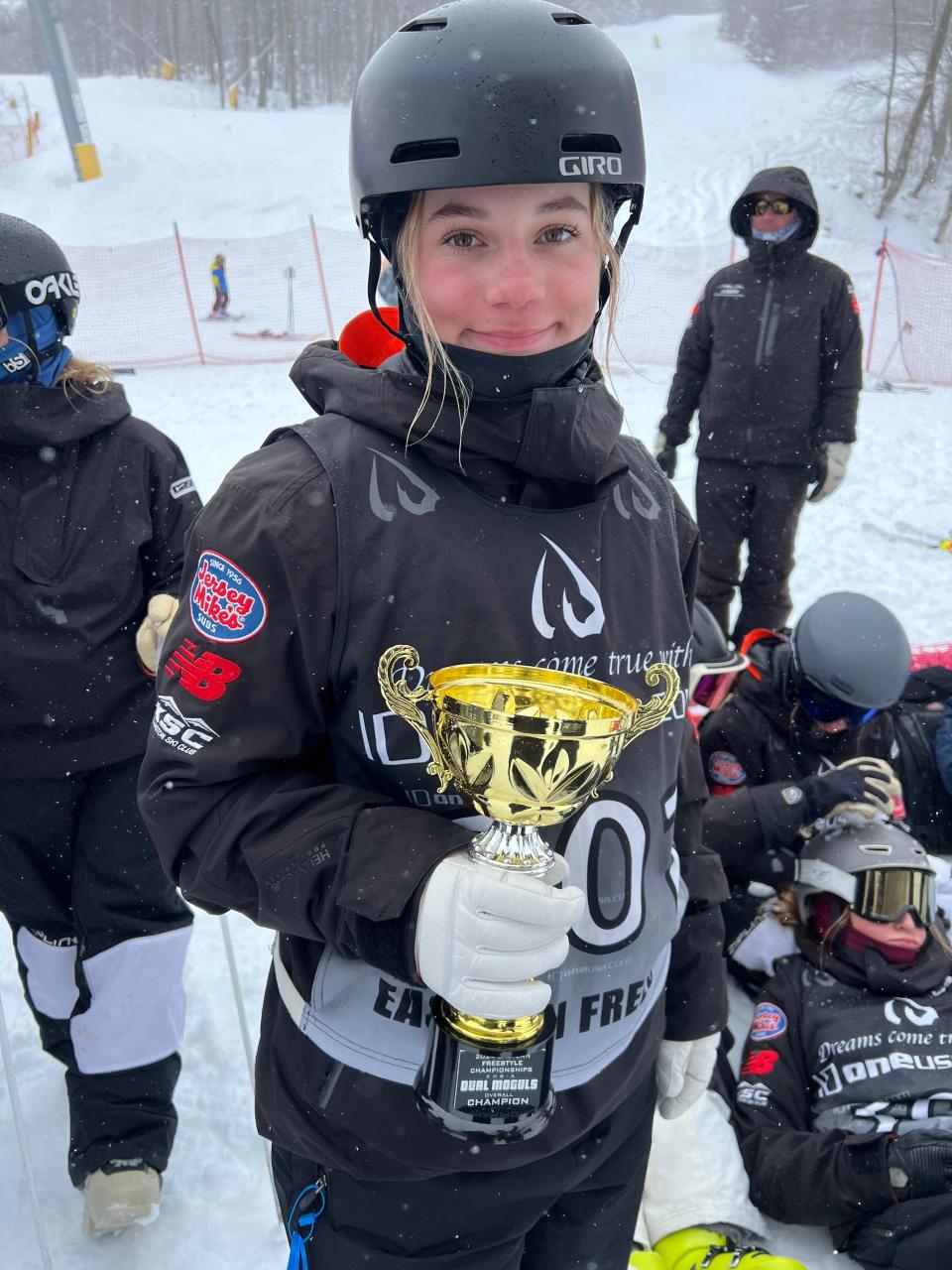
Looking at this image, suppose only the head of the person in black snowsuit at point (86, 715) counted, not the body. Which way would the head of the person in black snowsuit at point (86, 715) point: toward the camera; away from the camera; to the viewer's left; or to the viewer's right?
to the viewer's left

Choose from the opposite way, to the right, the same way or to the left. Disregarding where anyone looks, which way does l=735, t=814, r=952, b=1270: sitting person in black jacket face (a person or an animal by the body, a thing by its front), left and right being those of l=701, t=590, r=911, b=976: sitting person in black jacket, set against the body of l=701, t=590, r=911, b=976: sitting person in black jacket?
the same way

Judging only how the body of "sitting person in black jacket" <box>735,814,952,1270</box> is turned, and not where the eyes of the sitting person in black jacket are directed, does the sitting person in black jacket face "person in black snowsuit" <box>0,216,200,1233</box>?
no

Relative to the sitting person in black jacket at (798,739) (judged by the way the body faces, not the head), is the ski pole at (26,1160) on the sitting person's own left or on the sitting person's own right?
on the sitting person's own right

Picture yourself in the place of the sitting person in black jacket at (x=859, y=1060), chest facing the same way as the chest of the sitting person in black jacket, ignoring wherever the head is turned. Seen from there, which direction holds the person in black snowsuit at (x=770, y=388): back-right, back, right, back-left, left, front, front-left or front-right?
back-left

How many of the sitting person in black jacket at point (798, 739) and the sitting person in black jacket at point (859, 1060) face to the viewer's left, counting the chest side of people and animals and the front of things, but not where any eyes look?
0

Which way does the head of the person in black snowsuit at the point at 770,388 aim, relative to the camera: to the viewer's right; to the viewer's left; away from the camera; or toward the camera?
toward the camera

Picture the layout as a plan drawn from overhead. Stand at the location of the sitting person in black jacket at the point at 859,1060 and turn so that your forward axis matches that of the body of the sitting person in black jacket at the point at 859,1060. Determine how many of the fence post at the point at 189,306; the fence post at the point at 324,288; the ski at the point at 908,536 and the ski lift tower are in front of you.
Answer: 0

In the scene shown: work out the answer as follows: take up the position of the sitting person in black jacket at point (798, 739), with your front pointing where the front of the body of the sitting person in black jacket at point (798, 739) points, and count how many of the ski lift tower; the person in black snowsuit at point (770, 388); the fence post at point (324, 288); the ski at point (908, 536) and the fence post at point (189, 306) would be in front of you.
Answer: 0

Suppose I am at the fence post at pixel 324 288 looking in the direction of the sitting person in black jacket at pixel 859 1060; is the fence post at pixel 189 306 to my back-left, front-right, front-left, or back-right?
front-right

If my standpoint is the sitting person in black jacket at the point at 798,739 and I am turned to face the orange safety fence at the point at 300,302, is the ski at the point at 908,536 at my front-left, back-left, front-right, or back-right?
front-right

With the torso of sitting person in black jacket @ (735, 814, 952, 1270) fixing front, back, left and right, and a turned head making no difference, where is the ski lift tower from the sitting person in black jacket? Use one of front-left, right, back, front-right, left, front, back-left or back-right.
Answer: back

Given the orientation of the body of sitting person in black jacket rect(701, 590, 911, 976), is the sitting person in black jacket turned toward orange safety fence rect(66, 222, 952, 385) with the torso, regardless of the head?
no

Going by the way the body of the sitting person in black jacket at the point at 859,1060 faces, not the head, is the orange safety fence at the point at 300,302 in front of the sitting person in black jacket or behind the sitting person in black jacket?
behind

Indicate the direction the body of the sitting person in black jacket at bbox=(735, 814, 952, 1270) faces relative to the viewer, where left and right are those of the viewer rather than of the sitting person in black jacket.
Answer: facing the viewer and to the right of the viewer

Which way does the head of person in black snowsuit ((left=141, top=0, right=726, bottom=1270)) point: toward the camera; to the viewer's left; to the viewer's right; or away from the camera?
toward the camera

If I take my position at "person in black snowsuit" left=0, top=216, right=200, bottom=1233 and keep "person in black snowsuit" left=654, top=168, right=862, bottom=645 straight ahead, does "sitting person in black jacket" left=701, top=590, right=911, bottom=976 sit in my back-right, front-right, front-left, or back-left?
front-right

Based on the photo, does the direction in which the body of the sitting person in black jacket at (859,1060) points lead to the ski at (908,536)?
no

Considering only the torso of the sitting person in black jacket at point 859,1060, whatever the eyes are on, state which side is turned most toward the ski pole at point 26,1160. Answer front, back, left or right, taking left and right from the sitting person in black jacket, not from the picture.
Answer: right
